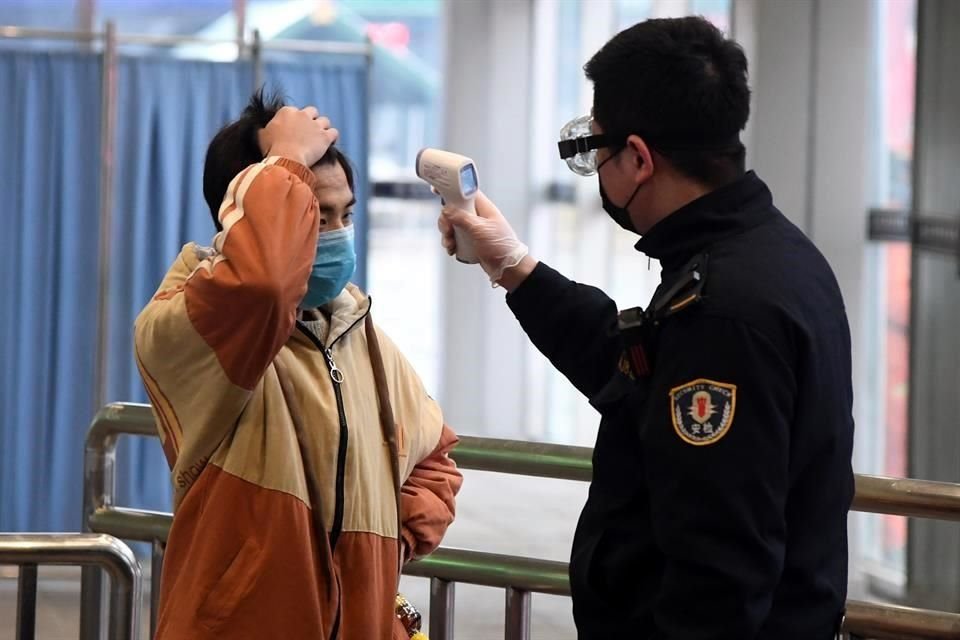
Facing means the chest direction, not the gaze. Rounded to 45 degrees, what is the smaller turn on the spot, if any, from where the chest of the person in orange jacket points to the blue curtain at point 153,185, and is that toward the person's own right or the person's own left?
approximately 135° to the person's own left

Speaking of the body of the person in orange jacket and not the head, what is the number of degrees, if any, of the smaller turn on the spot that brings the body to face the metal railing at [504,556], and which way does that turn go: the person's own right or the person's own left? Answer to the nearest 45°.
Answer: approximately 90° to the person's own left

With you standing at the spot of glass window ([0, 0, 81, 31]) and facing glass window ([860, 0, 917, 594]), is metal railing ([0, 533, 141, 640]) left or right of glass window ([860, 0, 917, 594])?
right

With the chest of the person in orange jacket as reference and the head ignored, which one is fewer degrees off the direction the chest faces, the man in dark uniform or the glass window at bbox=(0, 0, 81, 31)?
the man in dark uniform

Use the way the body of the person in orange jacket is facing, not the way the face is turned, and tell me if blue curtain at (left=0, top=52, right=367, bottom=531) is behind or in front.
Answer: behind

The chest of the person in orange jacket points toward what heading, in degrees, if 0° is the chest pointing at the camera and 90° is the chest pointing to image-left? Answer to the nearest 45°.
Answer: approximately 315°

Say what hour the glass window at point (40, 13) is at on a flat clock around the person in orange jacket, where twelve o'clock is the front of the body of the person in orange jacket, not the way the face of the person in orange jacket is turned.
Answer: The glass window is roughly at 7 o'clock from the person in orange jacket.

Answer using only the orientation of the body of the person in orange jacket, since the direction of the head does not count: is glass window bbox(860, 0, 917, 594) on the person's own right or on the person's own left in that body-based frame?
on the person's own left

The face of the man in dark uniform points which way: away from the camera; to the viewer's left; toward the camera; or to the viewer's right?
to the viewer's left
